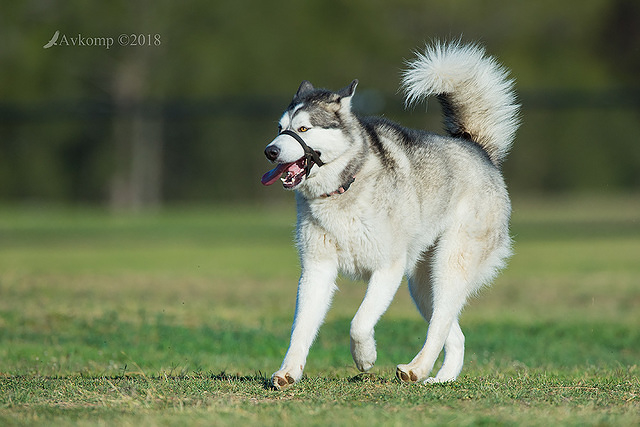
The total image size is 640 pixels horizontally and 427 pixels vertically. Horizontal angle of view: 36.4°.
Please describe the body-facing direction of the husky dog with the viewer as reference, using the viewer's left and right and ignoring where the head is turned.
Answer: facing the viewer and to the left of the viewer
